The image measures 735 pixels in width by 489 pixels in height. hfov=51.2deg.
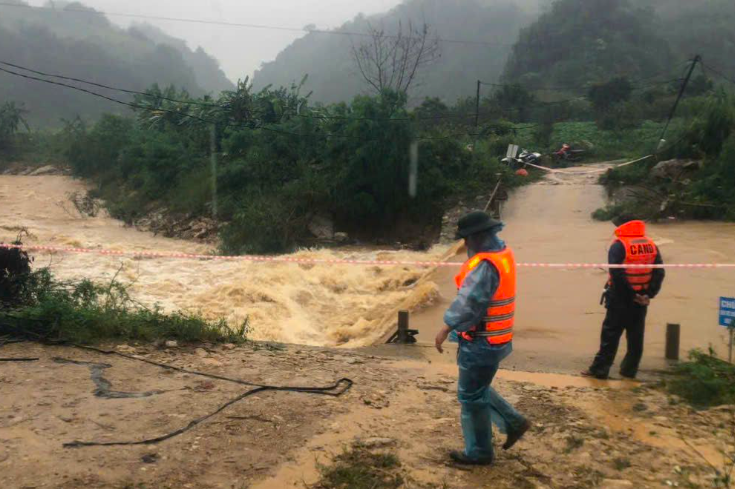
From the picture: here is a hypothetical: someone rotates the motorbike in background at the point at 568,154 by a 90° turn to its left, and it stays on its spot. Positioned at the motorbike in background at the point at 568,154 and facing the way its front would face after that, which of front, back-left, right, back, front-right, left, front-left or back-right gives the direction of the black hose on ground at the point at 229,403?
front

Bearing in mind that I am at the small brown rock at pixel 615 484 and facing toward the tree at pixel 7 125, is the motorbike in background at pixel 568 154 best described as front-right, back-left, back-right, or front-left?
front-right

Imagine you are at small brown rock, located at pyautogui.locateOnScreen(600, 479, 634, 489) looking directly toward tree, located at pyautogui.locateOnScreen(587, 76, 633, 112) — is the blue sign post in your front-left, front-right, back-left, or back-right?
front-right

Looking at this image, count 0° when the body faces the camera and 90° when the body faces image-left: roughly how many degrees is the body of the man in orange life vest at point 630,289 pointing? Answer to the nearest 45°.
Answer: approximately 135°

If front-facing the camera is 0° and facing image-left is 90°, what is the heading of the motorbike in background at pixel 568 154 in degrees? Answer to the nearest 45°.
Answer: approximately 90°

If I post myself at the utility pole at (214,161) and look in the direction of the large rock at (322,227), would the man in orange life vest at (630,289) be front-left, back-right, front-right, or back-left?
front-right

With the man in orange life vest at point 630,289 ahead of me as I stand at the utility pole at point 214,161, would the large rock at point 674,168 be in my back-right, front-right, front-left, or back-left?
front-left

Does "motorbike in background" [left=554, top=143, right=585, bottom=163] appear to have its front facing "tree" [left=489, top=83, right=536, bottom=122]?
no

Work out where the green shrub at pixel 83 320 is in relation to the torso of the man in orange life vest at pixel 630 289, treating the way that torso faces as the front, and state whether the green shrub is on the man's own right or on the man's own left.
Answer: on the man's own left

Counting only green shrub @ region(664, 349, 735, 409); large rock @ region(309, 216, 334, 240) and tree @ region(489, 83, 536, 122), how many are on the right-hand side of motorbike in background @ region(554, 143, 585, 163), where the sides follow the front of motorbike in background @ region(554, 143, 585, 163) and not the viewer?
1

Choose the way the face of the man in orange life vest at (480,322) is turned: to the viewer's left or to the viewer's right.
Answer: to the viewer's left
